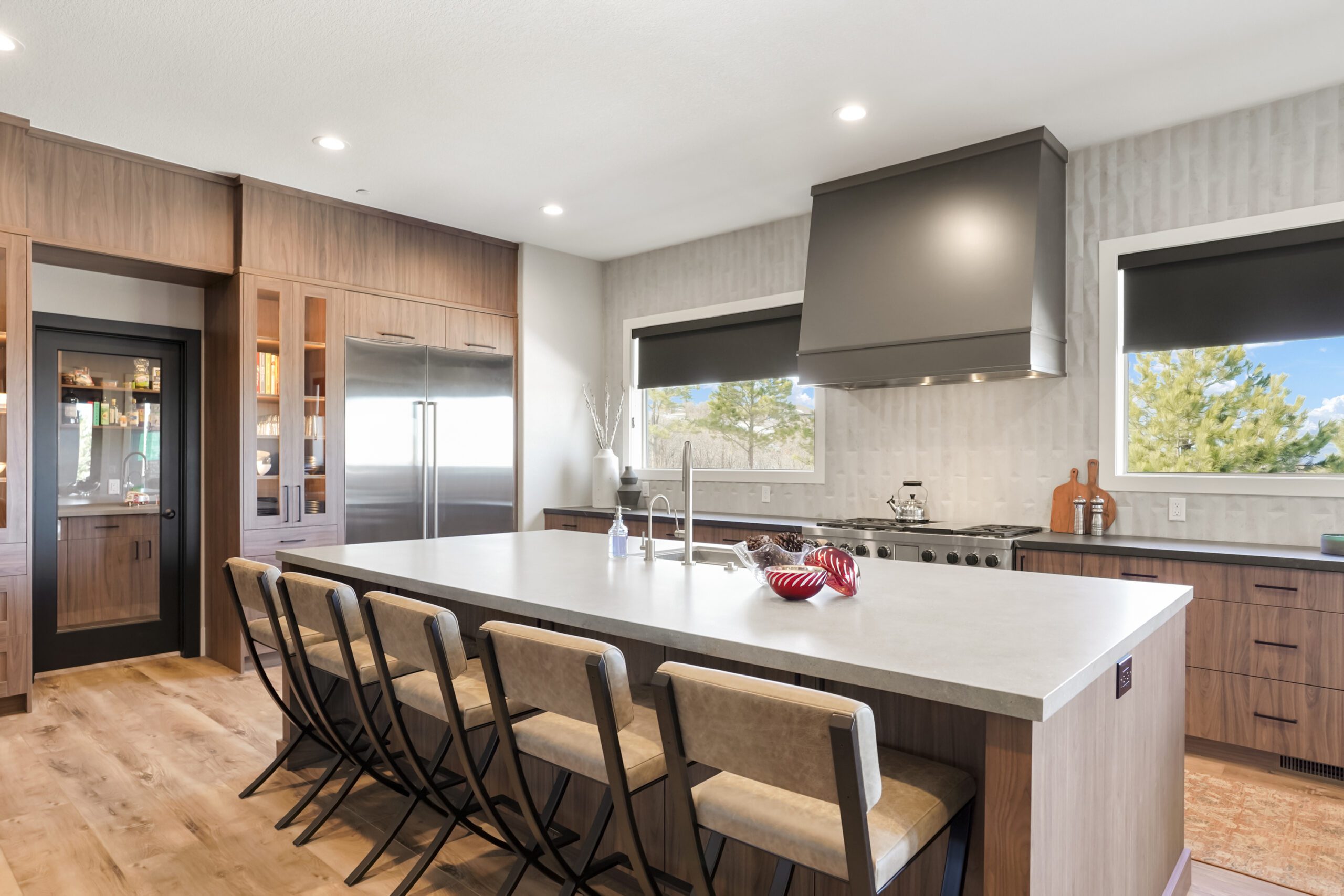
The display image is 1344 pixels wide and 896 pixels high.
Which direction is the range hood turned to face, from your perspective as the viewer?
facing the viewer and to the left of the viewer

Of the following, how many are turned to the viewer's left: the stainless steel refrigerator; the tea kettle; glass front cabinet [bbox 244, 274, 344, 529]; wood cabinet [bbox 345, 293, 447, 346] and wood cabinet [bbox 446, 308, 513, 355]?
1

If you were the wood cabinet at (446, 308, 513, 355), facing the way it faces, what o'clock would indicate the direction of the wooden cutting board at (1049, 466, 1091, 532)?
The wooden cutting board is roughly at 12 o'clock from the wood cabinet.

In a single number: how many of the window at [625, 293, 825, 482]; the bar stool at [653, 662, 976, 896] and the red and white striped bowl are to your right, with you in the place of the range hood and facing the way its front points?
1

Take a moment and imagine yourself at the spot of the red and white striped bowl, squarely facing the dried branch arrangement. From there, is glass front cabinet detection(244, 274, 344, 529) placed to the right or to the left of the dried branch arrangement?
left

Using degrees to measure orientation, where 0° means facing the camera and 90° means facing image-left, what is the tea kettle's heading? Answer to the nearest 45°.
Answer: approximately 90°

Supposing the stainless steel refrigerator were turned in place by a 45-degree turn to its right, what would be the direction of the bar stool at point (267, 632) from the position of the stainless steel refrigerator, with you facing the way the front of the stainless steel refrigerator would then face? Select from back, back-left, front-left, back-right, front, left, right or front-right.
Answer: front

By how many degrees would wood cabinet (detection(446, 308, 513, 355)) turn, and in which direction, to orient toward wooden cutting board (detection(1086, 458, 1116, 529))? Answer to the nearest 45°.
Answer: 0° — it already faces it

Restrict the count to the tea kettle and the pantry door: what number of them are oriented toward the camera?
1

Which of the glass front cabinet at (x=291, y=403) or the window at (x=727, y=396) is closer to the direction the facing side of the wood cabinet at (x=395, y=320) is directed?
the window

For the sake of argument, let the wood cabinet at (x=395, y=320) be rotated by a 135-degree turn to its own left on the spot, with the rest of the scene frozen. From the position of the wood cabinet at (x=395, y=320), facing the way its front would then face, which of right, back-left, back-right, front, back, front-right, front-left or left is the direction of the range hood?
back-right

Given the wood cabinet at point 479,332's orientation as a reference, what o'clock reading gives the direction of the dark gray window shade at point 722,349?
The dark gray window shade is roughly at 11 o'clock from the wood cabinet.

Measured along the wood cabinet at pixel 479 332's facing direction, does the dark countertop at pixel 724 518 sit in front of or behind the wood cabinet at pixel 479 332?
in front

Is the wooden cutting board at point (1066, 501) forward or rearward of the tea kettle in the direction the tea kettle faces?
rearward

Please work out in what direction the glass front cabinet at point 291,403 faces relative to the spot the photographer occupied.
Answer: facing the viewer and to the right of the viewer

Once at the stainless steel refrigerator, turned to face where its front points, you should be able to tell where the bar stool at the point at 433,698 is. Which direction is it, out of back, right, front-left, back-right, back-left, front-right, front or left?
front-right

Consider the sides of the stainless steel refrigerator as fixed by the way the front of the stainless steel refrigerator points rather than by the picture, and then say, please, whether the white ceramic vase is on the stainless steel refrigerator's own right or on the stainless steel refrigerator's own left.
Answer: on the stainless steel refrigerator's own left

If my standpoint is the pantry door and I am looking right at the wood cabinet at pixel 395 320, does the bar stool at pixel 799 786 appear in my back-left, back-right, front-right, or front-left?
front-right

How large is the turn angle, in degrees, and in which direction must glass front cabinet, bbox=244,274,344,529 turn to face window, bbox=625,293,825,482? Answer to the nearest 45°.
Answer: approximately 45° to its left

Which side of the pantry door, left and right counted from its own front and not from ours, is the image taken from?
front

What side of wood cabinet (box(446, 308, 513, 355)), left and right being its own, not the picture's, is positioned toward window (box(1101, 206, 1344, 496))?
front

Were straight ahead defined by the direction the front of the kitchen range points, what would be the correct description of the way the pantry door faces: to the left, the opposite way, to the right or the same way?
to the left
